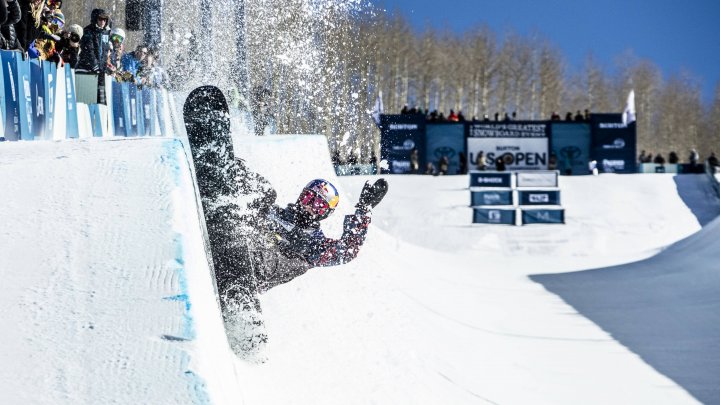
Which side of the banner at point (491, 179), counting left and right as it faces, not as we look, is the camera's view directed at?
front

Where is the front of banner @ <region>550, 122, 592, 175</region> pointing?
toward the camera

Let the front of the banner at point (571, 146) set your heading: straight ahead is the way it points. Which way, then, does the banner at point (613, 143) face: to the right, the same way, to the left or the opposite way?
the same way

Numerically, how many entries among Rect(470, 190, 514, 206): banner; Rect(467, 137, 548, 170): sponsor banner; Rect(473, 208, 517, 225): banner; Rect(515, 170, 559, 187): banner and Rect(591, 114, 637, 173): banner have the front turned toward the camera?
5

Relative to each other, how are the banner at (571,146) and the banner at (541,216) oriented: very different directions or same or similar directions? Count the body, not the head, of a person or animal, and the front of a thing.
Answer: same or similar directions

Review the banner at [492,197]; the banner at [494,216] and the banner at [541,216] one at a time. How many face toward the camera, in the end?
3

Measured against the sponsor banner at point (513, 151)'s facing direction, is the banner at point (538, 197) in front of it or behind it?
in front

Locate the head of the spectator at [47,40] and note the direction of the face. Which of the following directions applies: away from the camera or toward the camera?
toward the camera

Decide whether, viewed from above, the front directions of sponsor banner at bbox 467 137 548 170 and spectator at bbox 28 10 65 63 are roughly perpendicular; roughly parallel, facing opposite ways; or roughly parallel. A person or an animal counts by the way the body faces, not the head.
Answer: roughly perpendicular

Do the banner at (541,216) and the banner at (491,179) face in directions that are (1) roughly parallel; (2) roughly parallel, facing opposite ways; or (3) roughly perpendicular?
roughly parallel

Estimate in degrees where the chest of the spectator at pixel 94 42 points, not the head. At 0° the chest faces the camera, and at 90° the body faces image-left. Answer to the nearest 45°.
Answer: approximately 315°

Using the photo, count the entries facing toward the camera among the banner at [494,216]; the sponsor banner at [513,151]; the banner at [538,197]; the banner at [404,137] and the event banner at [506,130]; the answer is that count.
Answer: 5

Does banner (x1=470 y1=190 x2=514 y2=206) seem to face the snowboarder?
yes

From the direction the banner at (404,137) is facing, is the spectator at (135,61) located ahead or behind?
ahead

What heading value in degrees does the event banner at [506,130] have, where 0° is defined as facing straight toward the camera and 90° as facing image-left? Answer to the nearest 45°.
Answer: approximately 0°

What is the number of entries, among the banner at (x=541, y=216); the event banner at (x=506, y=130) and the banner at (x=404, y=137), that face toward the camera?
3

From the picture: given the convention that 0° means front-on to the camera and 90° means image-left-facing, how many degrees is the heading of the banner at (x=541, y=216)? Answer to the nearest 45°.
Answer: approximately 0°

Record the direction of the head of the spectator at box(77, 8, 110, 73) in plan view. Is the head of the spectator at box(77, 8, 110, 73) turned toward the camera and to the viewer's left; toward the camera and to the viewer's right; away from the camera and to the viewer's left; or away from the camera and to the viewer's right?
toward the camera and to the viewer's right

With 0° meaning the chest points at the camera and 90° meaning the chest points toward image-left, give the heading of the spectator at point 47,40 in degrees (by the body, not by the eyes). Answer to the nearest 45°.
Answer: approximately 315°
